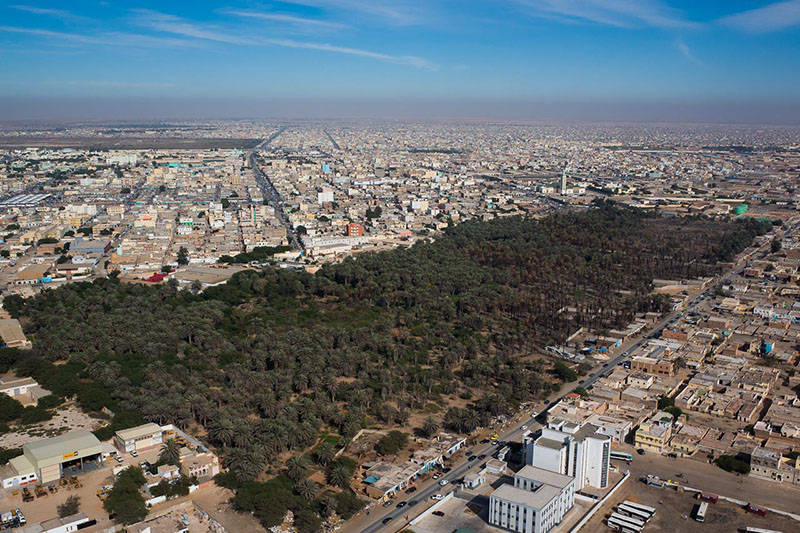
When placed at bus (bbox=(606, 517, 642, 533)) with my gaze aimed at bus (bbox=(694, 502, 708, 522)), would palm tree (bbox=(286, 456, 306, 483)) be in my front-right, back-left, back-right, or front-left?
back-left

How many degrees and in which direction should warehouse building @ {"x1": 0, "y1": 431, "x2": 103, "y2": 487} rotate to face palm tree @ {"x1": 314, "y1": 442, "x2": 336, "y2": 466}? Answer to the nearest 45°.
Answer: approximately 45° to its left

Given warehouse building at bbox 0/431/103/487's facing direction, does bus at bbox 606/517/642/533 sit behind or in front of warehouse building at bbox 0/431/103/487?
in front

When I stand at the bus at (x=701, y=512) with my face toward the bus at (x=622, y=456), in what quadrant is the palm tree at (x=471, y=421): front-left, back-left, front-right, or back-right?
front-left

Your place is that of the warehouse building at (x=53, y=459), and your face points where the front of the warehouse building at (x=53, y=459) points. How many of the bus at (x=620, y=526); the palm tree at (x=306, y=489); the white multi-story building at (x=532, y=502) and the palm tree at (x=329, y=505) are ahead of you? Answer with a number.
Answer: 4

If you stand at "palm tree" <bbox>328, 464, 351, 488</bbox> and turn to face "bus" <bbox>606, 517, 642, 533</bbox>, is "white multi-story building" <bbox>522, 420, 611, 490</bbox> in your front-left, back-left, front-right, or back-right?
front-left

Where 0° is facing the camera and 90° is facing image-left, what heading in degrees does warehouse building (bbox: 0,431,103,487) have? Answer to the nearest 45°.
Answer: approximately 315°

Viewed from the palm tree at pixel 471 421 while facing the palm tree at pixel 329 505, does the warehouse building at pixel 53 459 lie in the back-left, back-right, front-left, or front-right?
front-right

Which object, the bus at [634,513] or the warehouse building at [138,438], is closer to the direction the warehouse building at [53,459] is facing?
the bus

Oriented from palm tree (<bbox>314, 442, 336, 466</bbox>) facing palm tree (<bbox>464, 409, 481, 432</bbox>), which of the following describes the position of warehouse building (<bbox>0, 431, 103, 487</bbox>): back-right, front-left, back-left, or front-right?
back-left

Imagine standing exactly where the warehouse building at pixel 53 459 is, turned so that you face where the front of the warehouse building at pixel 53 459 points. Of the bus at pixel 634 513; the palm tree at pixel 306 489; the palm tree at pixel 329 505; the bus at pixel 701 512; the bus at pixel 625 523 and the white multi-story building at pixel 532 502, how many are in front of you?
6

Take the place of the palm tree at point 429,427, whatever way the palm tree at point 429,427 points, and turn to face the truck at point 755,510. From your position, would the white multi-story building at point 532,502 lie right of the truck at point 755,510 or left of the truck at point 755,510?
right

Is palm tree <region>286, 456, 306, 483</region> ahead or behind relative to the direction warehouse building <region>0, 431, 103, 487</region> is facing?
ahead

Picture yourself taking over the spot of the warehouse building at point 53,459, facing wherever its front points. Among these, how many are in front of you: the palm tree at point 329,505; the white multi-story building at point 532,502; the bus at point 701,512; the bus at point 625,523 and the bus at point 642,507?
5

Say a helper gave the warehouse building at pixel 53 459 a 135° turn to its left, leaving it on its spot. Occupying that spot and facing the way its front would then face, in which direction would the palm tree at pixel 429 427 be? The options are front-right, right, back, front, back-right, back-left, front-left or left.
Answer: right
